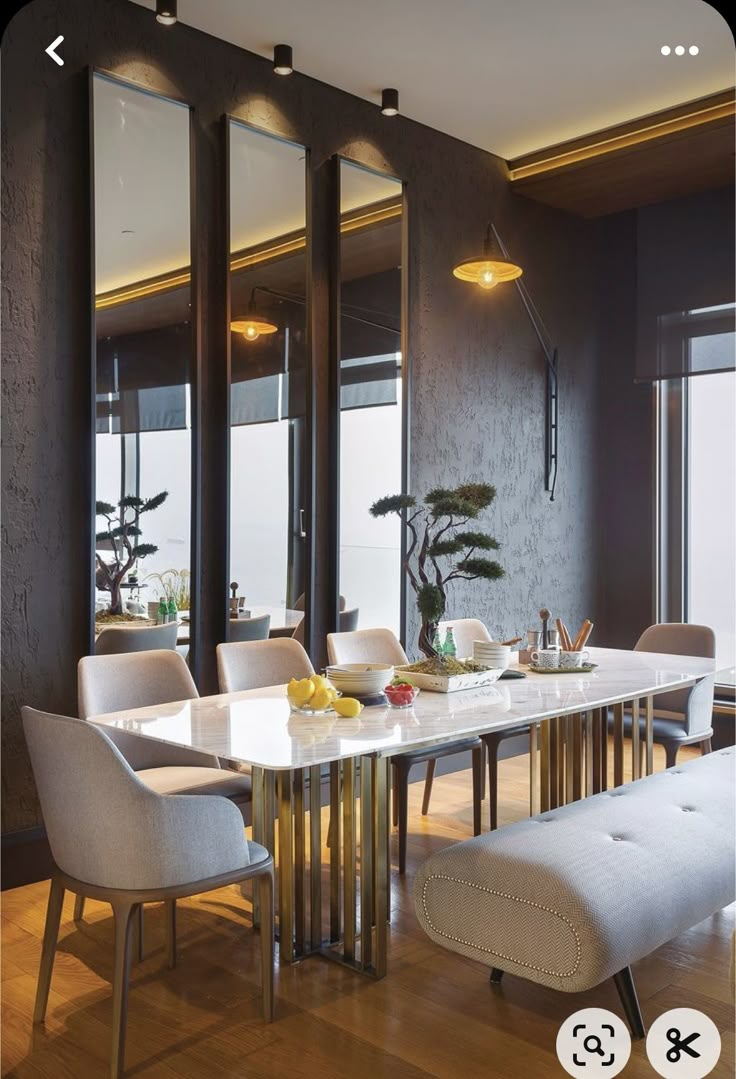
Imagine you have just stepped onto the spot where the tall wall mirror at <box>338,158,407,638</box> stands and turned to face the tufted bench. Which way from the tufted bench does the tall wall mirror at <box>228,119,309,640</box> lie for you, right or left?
right

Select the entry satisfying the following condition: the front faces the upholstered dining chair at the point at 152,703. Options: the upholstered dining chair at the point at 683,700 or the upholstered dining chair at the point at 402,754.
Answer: the upholstered dining chair at the point at 683,700

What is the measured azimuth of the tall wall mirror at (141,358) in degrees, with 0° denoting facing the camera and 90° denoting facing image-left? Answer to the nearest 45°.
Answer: approximately 315°

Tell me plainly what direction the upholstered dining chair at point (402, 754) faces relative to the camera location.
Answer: facing the viewer and to the right of the viewer

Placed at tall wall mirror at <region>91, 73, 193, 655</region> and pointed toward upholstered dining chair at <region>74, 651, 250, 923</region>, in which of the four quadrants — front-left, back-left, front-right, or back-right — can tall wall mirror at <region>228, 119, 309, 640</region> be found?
back-left

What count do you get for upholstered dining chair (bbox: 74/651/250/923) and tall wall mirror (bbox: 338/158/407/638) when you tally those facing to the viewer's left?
0

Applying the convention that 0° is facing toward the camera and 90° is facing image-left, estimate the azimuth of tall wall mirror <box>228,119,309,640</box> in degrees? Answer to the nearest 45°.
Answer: approximately 315°

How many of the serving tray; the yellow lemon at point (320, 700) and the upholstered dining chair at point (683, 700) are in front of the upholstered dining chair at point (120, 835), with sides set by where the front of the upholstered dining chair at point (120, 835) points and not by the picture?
3

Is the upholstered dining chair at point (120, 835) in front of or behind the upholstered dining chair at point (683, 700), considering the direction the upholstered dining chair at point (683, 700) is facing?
in front

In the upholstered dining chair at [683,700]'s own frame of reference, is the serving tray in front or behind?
in front

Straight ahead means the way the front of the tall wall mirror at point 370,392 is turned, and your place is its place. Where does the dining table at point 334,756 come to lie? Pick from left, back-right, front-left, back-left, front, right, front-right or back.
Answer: front-right

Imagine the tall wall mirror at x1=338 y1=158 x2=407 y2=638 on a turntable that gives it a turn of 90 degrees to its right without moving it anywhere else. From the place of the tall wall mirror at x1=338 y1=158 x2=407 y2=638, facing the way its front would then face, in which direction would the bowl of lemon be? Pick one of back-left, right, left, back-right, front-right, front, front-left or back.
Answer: front-left

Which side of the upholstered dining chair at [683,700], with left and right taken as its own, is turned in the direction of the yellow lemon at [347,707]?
front
